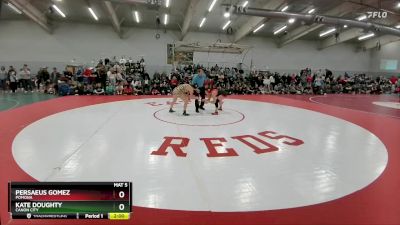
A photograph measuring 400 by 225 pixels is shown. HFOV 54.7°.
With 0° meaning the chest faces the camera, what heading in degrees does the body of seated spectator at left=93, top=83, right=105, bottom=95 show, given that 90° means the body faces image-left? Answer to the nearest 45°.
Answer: approximately 0°

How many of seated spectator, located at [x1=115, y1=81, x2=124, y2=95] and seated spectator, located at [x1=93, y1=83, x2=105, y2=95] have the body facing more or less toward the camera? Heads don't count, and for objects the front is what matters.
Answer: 2

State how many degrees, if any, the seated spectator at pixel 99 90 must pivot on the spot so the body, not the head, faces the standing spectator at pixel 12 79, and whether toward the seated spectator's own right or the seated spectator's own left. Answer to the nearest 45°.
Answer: approximately 135° to the seated spectator's own right

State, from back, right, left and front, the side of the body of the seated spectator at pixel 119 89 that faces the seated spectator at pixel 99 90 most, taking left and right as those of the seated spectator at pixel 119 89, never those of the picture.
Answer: right

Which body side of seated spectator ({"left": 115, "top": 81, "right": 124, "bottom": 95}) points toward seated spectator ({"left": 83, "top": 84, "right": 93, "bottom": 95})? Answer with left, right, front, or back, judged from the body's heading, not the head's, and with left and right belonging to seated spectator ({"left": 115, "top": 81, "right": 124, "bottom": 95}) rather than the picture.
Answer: right

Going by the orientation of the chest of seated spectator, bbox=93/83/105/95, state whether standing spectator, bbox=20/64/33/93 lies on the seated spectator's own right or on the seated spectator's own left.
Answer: on the seated spectator's own right

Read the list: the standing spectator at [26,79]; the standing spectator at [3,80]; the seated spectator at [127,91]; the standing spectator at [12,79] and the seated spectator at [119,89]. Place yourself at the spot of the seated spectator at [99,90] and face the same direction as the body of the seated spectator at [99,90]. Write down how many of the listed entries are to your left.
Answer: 2

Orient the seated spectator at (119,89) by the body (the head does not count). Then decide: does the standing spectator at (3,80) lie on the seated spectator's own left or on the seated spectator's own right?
on the seated spectator's own right

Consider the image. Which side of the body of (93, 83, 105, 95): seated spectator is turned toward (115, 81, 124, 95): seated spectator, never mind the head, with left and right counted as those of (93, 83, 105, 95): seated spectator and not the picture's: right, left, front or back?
left

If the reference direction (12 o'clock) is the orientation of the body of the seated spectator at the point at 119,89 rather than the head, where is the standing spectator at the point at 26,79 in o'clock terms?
The standing spectator is roughly at 4 o'clock from the seated spectator.
